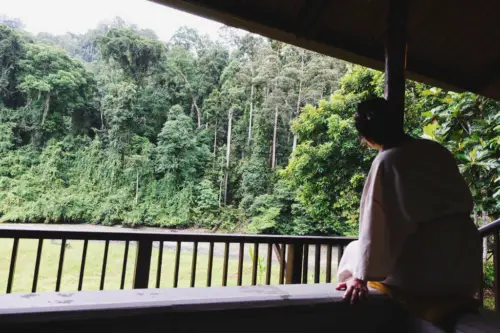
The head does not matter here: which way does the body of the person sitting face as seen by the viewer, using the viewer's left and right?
facing away from the viewer and to the left of the viewer

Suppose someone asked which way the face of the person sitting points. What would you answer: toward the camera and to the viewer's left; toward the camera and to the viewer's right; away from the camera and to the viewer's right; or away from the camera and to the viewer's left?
away from the camera and to the viewer's left
